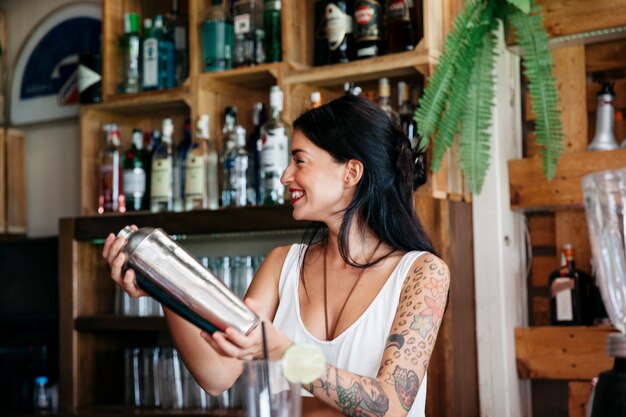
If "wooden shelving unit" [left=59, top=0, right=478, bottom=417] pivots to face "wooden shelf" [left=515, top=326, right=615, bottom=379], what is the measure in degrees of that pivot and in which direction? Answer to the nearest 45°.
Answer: approximately 45° to its left

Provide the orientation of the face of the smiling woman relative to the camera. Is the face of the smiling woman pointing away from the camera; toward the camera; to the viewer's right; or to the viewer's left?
to the viewer's left

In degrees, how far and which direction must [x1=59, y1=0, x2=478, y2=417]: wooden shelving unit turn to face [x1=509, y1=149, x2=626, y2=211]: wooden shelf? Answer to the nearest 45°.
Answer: approximately 45° to its left

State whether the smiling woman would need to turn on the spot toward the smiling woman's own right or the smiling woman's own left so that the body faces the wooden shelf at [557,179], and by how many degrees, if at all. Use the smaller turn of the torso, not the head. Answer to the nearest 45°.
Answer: approximately 180°

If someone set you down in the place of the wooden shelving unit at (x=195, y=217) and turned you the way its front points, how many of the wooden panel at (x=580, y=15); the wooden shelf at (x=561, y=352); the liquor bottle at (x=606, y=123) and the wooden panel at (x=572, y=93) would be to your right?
0

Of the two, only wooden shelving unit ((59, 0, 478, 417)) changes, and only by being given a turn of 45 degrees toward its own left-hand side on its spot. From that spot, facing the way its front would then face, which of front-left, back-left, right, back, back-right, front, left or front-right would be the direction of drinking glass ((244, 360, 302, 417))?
front-right

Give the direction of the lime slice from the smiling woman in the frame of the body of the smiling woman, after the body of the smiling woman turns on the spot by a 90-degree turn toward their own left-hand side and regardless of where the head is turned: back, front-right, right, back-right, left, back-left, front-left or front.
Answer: front-right

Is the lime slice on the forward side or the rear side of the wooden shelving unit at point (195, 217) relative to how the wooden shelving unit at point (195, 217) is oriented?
on the forward side

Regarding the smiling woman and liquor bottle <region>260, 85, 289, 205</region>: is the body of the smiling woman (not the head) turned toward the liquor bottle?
no

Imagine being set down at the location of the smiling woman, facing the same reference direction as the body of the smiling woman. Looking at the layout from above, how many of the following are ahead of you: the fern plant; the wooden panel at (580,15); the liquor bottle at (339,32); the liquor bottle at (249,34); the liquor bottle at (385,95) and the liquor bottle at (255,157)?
0

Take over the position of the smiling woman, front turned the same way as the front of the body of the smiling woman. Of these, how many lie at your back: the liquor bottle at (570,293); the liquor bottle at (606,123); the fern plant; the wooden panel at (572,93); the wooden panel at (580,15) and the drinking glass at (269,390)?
5

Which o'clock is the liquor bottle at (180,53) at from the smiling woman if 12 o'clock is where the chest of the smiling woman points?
The liquor bottle is roughly at 4 o'clock from the smiling woman.

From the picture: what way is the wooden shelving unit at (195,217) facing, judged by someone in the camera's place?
facing the viewer

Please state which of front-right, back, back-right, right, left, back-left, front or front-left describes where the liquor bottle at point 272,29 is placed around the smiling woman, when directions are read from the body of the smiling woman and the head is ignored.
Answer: back-right

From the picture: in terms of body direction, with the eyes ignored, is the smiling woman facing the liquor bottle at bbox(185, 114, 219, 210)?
no

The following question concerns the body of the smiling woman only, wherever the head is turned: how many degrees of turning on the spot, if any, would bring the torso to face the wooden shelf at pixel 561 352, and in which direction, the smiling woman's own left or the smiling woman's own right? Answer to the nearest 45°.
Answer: approximately 180°

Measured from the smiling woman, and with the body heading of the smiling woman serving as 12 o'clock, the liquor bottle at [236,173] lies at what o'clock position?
The liquor bottle is roughly at 4 o'clock from the smiling woman.

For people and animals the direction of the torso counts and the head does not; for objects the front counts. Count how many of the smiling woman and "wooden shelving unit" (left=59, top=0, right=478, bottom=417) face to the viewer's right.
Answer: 0

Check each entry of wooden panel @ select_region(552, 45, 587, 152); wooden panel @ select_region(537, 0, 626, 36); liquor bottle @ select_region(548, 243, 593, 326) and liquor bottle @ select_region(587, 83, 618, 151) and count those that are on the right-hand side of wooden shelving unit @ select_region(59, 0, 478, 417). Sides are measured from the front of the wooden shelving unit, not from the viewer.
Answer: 0
